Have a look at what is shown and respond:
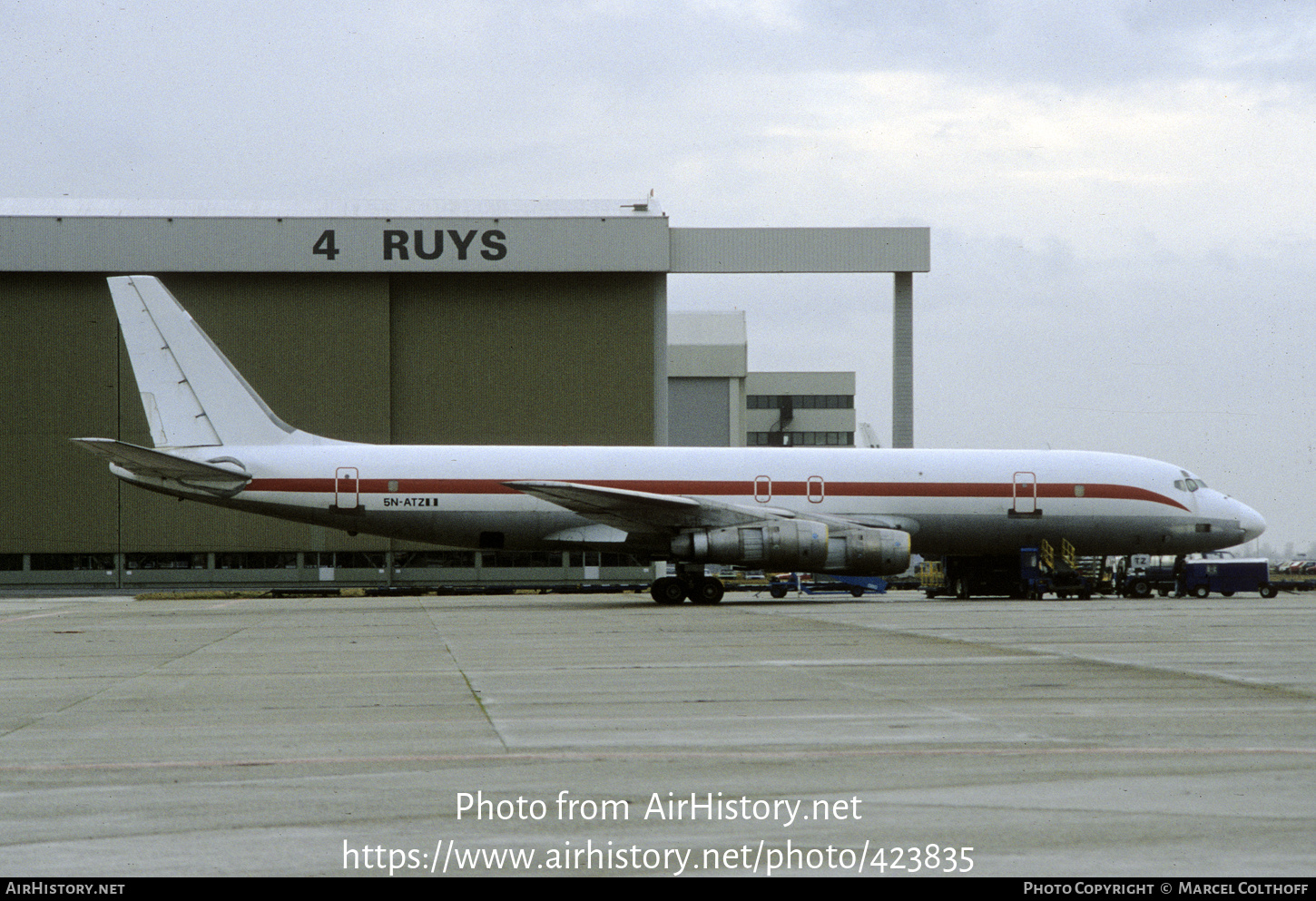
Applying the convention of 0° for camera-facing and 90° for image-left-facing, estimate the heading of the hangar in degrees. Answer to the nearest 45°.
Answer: approximately 0°

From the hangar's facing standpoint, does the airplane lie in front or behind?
in front

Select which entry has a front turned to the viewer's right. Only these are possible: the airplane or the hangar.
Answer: the airplane

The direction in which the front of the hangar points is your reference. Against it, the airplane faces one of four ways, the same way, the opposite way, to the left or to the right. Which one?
to the left

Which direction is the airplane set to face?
to the viewer's right

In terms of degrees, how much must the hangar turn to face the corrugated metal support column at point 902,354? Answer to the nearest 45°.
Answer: approximately 90° to its left

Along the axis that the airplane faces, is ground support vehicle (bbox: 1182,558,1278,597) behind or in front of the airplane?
in front

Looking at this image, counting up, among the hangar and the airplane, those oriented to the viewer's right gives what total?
1

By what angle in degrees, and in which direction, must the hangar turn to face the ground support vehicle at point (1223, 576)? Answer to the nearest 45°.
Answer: approximately 45° to its left

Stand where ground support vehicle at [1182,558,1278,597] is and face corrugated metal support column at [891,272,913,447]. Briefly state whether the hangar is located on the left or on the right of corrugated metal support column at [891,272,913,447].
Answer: left
